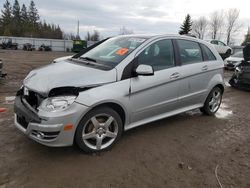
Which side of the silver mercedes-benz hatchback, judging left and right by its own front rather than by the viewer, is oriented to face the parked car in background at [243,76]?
back

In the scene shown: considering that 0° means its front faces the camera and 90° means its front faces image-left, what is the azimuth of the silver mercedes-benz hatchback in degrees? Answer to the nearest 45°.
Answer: approximately 45°
